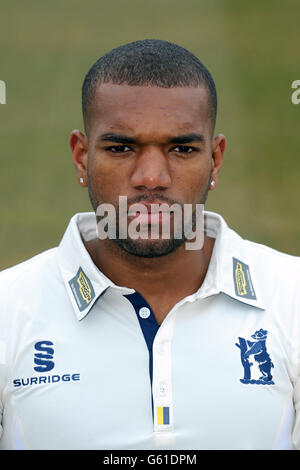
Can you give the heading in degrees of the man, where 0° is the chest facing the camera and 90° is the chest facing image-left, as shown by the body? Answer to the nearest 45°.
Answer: approximately 0°
